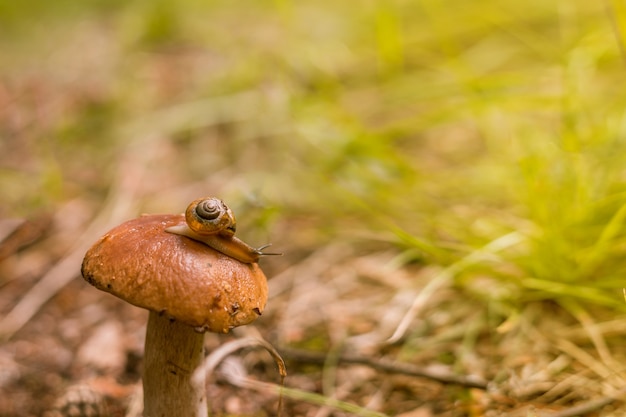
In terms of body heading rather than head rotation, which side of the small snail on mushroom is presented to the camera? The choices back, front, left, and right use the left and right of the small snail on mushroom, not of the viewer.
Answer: right
